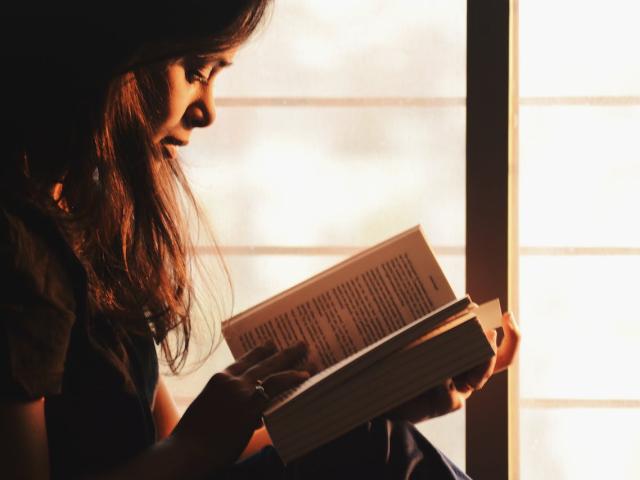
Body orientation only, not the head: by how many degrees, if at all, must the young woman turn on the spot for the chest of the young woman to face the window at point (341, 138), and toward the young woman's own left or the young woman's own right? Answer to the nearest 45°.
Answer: approximately 45° to the young woman's own left

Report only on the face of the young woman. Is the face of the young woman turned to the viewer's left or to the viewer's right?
to the viewer's right

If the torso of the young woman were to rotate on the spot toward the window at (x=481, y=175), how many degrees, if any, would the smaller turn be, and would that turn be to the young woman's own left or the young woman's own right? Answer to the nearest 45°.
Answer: approximately 45° to the young woman's own left

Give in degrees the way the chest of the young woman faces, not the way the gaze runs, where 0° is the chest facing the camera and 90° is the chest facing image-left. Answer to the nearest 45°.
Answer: approximately 270°
